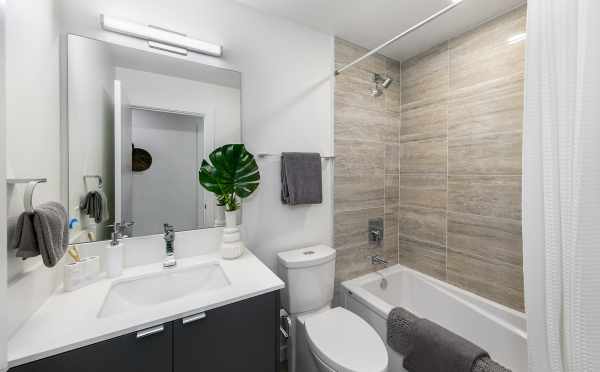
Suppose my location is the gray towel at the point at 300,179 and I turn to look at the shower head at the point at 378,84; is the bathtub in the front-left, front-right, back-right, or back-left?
front-right

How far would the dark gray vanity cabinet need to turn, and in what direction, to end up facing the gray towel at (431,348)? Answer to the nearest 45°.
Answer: approximately 45° to its left

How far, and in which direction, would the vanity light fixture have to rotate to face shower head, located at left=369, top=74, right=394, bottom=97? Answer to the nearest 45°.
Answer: approximately 45° to its left

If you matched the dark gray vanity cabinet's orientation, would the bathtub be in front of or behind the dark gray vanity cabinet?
in front

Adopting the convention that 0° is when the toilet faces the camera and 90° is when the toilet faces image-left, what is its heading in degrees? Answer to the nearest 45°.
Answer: approximately 315°

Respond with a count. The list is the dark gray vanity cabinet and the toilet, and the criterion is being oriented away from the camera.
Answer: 0

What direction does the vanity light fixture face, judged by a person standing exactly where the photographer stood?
facing the viewer and to the right of the viewer

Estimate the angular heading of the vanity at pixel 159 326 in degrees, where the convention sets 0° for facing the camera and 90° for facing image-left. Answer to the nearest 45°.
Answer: approximately 315°
